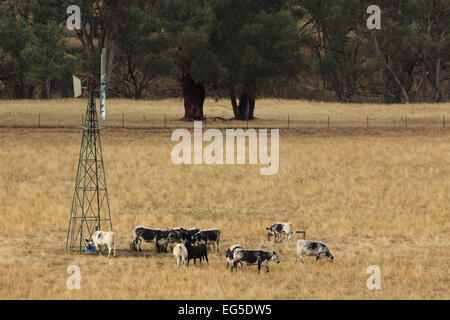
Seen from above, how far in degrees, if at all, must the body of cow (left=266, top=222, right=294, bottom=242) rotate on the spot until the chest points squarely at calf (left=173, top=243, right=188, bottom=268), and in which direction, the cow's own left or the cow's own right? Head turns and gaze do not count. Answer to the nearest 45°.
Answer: approximately 45° to the cow's own left

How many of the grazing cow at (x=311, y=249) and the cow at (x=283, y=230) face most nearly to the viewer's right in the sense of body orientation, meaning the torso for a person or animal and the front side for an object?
1

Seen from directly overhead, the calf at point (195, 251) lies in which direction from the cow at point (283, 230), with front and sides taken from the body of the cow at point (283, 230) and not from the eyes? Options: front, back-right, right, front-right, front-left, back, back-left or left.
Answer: front-left

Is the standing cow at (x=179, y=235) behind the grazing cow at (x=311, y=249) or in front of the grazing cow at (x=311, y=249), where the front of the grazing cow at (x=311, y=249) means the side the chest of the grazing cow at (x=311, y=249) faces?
behind

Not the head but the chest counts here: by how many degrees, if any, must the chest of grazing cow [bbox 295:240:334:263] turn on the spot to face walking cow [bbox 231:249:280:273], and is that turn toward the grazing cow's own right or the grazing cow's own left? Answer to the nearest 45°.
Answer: approximately 135° to the grazing cow's own right

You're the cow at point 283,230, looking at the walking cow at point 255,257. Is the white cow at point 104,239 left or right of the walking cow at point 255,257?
right

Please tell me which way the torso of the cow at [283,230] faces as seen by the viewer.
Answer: to the viewer's left

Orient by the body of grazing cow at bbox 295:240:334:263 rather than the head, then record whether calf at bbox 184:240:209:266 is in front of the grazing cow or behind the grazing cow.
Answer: behind

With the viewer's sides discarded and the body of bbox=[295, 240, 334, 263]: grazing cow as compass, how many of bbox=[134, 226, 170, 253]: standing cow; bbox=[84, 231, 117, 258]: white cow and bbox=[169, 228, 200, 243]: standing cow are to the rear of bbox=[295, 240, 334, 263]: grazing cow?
3

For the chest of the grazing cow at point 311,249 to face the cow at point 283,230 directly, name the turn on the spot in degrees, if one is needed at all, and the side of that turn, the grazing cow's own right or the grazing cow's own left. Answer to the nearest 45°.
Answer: approximately 90° to the grazing cow's own left

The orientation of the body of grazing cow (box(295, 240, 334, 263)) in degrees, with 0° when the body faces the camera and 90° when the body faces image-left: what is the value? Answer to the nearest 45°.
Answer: approximately 270°
